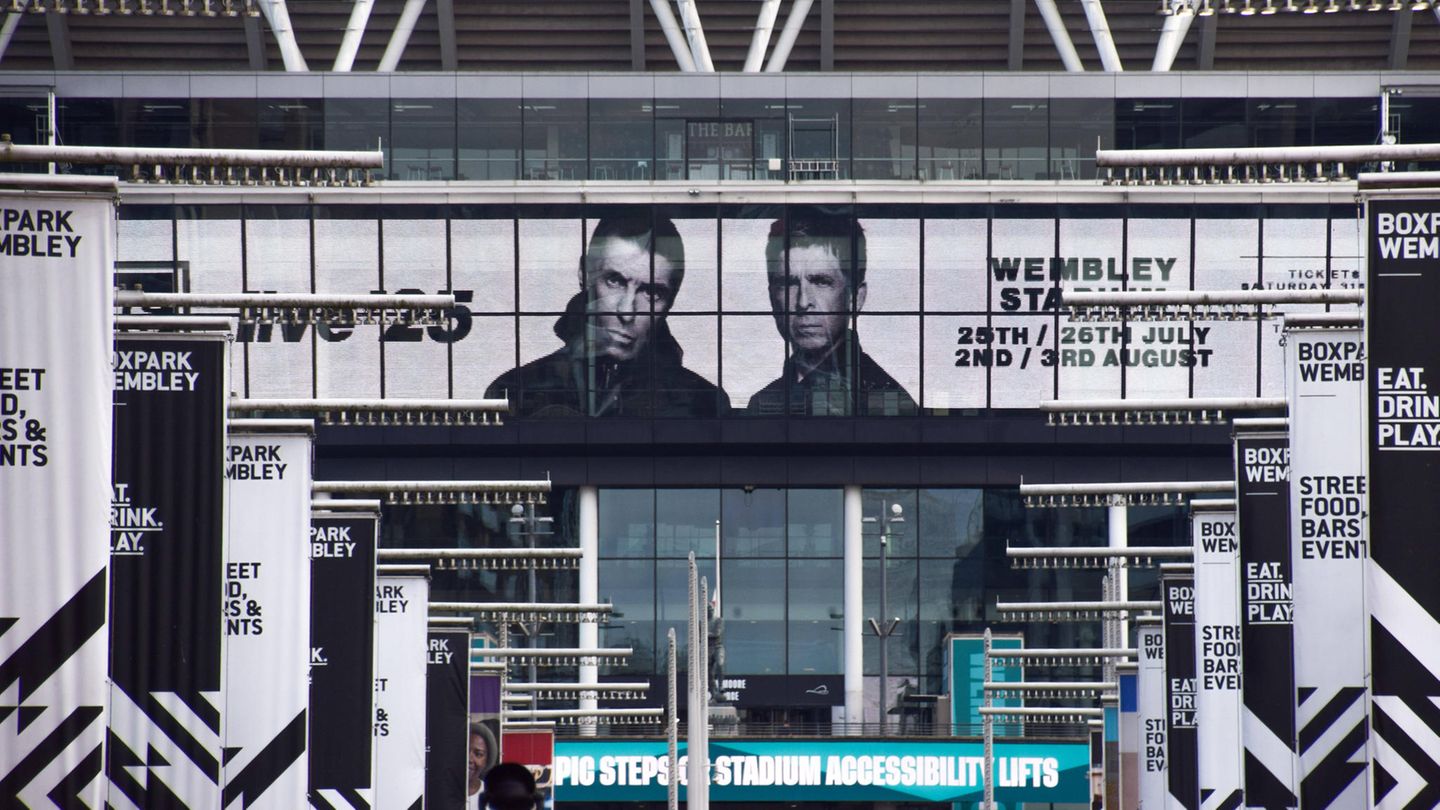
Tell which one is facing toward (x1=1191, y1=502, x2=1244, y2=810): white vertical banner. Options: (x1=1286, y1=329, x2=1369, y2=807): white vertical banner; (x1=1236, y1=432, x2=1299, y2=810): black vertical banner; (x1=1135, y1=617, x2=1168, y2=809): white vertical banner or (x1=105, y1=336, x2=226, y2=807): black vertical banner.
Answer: (x1=1135, y1=617, x2=1168, y2=809): white vertical banner

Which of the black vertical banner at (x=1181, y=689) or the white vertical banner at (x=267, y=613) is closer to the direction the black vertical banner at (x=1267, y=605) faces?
the white vertical banner

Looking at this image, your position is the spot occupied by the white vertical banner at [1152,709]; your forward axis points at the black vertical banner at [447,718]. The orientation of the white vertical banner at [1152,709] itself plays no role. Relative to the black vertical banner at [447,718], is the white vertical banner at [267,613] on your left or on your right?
left

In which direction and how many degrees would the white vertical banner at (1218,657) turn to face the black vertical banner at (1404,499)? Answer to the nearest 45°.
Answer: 0° — it already faces it

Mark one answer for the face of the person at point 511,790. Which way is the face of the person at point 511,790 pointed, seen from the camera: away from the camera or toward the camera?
away from the camera

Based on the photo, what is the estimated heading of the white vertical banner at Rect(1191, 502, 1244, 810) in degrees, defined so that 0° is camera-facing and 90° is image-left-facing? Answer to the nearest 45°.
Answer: approximately 0°

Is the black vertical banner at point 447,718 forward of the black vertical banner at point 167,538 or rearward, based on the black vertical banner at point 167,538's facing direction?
rearward
